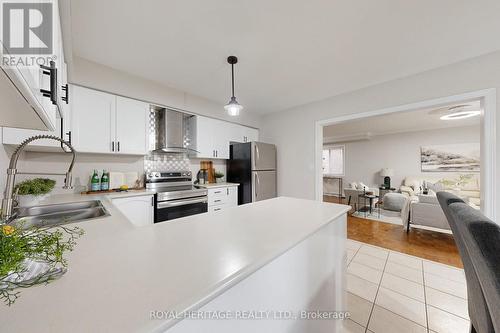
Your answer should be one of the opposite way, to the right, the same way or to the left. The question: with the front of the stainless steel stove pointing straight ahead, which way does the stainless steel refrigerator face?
the same way

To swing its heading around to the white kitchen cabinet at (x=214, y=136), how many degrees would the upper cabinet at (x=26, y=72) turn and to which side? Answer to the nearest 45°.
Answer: approximately 45° to its left

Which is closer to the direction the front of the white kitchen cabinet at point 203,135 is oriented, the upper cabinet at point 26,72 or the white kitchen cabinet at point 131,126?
the upper cabinet

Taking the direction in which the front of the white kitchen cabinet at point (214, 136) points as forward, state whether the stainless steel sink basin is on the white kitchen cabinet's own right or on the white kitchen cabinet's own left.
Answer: on the white kitchen cabinet's own right

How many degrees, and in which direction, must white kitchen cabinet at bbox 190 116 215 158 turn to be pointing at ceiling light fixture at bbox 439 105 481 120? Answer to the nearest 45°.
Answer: approximately 45° to its left

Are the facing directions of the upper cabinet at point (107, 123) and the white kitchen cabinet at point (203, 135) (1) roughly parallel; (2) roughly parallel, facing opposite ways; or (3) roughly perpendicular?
roughly parallel

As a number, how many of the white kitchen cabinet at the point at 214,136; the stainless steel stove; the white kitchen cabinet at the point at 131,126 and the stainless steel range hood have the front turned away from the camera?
0

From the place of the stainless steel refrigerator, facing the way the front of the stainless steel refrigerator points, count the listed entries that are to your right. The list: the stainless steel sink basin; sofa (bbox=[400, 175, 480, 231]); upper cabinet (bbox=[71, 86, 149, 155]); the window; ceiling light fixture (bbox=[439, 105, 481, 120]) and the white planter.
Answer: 3

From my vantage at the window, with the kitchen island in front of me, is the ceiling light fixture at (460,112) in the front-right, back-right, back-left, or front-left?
front-left

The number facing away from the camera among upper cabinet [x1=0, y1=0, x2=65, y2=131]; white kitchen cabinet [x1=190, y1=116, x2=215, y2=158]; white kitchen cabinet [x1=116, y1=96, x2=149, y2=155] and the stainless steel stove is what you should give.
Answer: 0

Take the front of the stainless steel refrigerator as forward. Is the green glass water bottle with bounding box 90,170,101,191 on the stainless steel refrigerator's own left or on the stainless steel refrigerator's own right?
on the stainless steel refrigerator's own right

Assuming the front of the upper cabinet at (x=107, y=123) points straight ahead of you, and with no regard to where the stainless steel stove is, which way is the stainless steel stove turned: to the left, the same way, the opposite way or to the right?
the same way

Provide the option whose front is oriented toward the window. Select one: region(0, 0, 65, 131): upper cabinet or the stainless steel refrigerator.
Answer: the upper cabinet

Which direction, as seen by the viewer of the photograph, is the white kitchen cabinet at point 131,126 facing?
facing the viewer and to the right of the viewer

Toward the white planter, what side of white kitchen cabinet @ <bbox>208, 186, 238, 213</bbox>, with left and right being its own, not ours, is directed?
right

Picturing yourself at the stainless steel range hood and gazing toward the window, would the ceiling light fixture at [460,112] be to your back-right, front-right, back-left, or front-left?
front-right

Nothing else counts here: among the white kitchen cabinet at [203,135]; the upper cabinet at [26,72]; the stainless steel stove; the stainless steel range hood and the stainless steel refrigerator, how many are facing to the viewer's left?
0

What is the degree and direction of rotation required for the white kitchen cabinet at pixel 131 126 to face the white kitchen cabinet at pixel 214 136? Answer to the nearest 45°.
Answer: approximately 45° to its left
